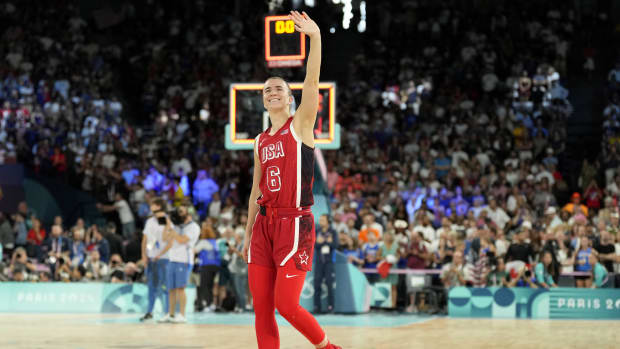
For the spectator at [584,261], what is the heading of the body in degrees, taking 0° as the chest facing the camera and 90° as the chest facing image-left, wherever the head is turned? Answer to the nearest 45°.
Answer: approximately 0°

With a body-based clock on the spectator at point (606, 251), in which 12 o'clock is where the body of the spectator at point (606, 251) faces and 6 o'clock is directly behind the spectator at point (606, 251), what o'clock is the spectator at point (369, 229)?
the spectator at point (369, 229) is roughly at 3 o'clock from the spectator at point (606, 251).

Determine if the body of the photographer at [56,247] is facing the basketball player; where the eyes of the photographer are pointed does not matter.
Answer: yes

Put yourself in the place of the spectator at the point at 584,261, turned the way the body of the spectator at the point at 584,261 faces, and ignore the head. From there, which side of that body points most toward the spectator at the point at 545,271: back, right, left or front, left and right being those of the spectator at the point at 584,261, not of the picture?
right

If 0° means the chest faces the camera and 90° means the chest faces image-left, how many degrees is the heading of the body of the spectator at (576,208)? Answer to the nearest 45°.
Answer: approximately 0°

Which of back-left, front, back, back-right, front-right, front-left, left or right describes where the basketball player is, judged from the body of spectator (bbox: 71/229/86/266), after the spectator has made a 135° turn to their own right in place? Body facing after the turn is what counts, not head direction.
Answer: back-left

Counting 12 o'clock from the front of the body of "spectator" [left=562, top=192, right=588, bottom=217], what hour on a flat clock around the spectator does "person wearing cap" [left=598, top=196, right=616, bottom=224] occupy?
The person wearing cap is roughly at 10 o'clock from the spectator.

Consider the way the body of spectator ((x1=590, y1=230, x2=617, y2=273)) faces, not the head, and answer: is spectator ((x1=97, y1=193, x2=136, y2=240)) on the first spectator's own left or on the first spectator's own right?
on the first spectator's own right

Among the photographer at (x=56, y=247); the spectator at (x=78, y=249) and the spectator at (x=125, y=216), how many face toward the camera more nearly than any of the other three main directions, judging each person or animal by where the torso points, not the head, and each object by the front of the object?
2

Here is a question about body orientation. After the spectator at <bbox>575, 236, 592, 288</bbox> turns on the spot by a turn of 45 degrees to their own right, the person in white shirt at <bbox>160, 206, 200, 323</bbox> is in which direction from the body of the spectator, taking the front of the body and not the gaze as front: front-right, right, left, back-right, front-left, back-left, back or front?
front
